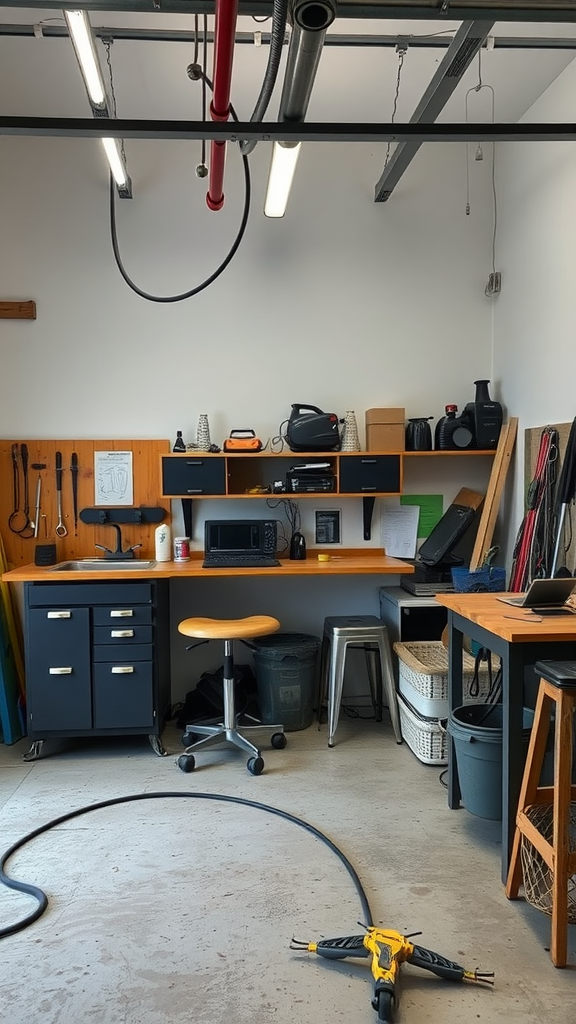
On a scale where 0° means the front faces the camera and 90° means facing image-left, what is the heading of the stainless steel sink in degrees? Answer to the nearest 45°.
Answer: approximately 0°

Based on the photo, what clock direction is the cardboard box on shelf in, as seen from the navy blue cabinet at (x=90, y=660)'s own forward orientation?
The cardboard box on shelf is roughly at 9 o'clock from the navy blue cabinet.

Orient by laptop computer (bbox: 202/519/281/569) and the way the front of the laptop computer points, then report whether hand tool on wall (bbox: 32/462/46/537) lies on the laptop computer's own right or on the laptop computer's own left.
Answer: on the laptop computer's own right

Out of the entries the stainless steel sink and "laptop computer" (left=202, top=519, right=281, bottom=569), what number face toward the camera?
2

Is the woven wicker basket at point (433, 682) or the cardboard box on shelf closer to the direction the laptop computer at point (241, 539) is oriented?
the woven wicker basket

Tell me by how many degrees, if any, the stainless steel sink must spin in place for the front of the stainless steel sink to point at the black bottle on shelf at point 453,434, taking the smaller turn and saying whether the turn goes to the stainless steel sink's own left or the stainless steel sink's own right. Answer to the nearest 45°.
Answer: approximately 90° to the stainless steel sink's own left

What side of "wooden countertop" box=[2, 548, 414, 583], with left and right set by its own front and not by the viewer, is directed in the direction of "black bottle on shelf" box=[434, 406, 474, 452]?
left

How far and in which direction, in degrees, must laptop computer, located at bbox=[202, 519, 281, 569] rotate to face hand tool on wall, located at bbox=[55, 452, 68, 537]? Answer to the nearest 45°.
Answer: approximately 90° to its right

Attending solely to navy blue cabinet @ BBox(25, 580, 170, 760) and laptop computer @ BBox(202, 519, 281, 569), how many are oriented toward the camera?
2
